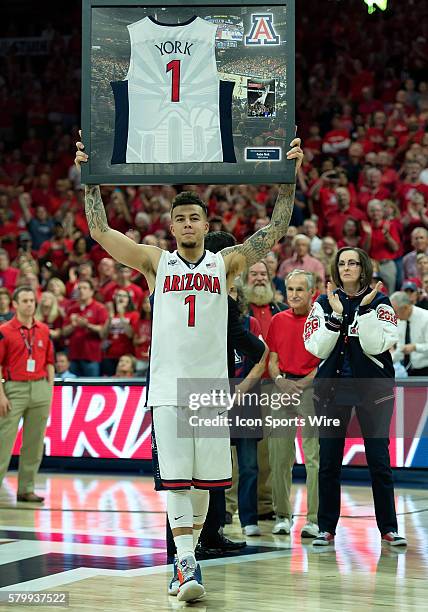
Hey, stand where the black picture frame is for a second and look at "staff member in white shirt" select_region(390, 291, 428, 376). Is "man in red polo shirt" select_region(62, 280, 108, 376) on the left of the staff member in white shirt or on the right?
left

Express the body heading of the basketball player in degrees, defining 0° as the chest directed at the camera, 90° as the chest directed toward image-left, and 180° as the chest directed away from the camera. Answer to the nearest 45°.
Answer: approximately 0°

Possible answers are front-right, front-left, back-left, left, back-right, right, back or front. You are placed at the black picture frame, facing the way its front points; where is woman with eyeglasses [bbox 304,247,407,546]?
back-left

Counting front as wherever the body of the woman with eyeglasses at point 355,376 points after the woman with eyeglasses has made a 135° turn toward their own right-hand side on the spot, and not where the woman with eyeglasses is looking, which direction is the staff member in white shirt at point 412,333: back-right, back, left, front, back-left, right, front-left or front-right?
front-right

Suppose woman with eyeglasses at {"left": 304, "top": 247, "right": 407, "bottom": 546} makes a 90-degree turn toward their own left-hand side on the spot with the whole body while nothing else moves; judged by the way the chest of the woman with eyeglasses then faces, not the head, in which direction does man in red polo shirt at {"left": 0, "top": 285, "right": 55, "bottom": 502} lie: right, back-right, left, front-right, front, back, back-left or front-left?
back-left
